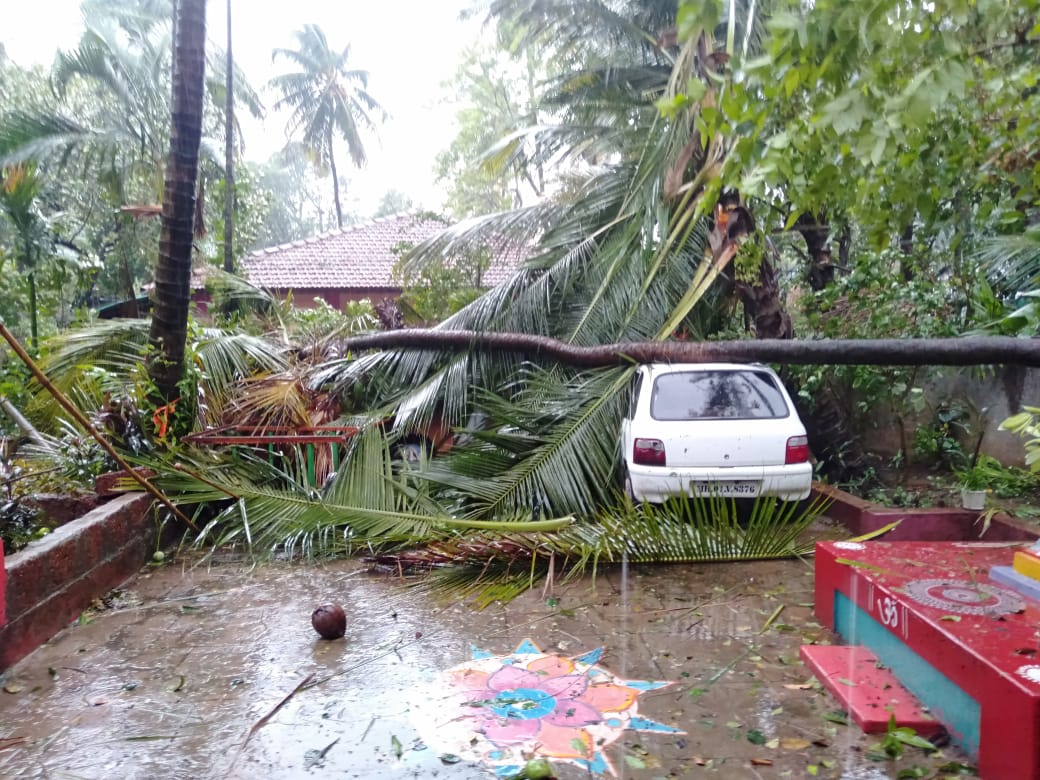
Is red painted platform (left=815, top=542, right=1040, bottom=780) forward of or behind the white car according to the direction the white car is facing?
behind

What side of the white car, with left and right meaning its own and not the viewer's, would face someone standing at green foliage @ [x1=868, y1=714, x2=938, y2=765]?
back

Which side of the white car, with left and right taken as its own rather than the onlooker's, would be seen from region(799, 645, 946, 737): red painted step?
back

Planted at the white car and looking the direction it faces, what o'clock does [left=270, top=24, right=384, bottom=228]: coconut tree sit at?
The coconut tree is roughly at 11 o'clock from the white car.

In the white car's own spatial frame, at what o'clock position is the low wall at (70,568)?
The low wall is roughly at 8 o'clock from the white car.

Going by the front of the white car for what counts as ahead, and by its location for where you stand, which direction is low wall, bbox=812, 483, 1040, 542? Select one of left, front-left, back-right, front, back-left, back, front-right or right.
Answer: right

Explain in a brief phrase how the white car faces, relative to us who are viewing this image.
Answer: facing away from the viewer

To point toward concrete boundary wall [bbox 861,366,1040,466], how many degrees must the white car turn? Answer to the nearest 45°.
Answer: approximately 45° to its right

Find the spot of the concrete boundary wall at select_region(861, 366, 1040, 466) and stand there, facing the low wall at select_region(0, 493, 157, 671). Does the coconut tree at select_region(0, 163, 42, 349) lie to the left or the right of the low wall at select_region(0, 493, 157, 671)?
right

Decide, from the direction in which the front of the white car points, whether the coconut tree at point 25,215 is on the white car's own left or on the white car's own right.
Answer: on the white car's own left

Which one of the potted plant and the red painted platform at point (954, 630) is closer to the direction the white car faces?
the potted plant

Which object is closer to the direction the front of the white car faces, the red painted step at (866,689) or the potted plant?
the potted plant
